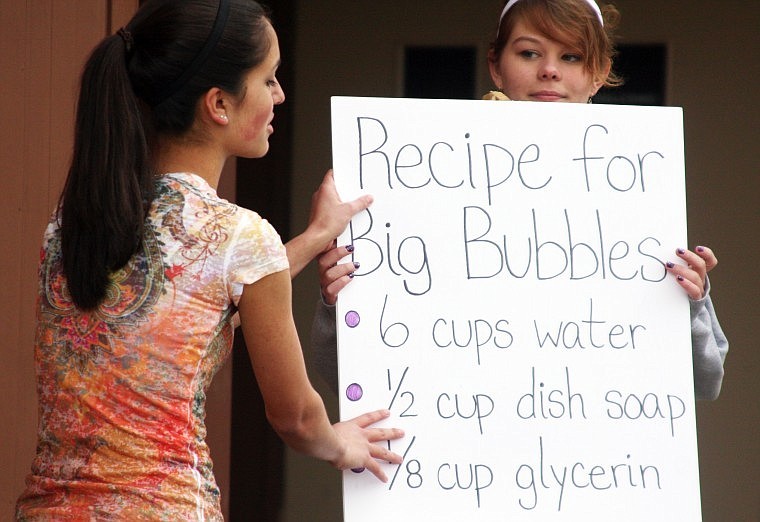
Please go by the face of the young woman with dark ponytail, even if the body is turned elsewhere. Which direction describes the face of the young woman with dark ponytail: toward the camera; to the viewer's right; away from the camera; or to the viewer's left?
to the viewer's right

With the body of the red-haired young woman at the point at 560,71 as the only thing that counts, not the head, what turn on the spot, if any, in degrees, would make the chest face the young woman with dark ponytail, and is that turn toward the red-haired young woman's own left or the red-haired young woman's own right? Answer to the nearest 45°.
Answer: approximately 45° to the red-haired young woman's own right

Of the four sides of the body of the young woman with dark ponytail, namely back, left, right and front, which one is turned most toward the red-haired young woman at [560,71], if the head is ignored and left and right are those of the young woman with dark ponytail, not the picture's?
front

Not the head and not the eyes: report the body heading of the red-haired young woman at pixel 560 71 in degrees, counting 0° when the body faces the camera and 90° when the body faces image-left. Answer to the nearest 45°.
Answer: approximately 0°

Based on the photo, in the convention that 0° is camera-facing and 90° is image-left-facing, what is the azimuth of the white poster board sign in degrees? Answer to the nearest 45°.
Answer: approximately 0°

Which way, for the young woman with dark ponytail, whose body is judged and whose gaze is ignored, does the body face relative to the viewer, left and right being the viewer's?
facing away from the viewer and to the right of the viewer
